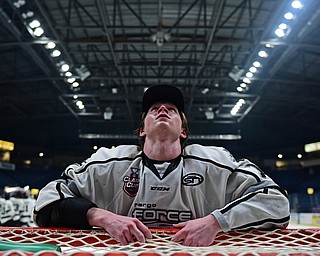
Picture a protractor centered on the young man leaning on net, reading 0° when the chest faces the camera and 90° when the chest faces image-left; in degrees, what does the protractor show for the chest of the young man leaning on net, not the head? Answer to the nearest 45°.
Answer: approximately 0°
